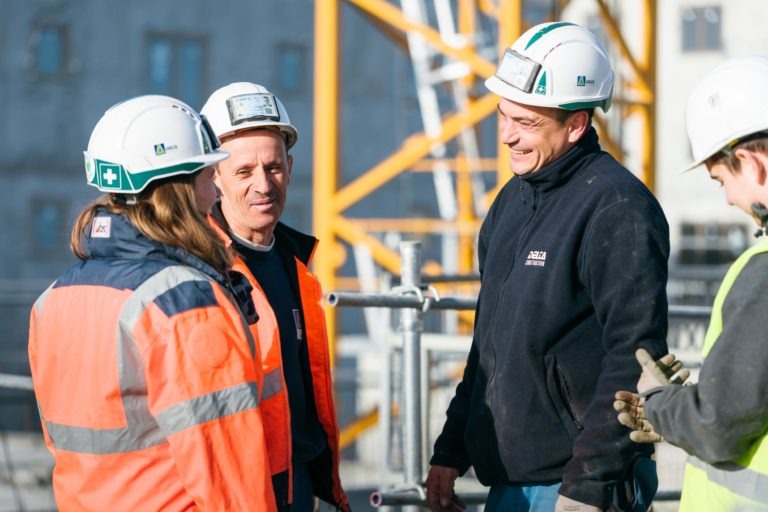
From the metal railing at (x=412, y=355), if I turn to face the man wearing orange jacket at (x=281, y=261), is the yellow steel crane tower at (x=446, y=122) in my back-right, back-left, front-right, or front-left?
back-right

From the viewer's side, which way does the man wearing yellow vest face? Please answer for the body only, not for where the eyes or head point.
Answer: to the viewer's left

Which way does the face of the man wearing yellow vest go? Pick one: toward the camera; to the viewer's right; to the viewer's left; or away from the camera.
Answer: to the viewer's left

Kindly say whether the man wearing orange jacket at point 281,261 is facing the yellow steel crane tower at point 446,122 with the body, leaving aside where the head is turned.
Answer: no

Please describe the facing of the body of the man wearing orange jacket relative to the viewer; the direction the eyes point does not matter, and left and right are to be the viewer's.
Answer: facing the viewer

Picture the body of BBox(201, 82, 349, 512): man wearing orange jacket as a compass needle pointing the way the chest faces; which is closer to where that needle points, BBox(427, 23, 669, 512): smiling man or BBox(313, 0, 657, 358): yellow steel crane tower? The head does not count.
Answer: the smiling man

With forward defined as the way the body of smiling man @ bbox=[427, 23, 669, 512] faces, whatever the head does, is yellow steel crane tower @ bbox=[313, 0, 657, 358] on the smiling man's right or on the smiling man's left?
on the smiling man's right

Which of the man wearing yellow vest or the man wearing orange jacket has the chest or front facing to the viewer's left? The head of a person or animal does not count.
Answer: the man wearing yellow vest

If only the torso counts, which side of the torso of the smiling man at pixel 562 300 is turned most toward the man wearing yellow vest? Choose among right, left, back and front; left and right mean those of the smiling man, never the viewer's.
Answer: left

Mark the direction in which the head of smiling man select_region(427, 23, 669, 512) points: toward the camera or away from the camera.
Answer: toward the camera

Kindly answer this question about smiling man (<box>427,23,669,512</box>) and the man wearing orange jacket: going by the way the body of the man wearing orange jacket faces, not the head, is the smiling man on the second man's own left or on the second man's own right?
on the second man's own left

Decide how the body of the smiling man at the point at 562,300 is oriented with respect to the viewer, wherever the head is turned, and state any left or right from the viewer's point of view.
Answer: facing the viewer and to the left of the viewer

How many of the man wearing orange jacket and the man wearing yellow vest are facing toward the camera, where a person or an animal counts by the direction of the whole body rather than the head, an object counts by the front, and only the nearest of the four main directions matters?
1

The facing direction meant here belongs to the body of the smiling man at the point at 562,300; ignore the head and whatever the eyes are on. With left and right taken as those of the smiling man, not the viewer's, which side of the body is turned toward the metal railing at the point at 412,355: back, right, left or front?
right

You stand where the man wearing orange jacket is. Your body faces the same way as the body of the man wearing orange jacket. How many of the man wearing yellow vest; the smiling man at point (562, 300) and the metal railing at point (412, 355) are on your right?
0
